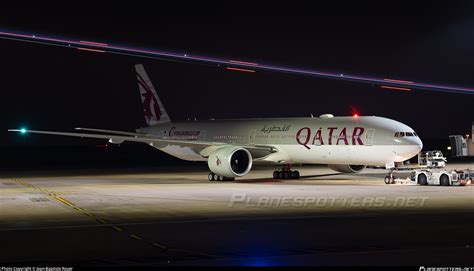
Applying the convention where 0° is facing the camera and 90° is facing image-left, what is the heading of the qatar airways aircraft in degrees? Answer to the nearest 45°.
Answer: approximately 315°
